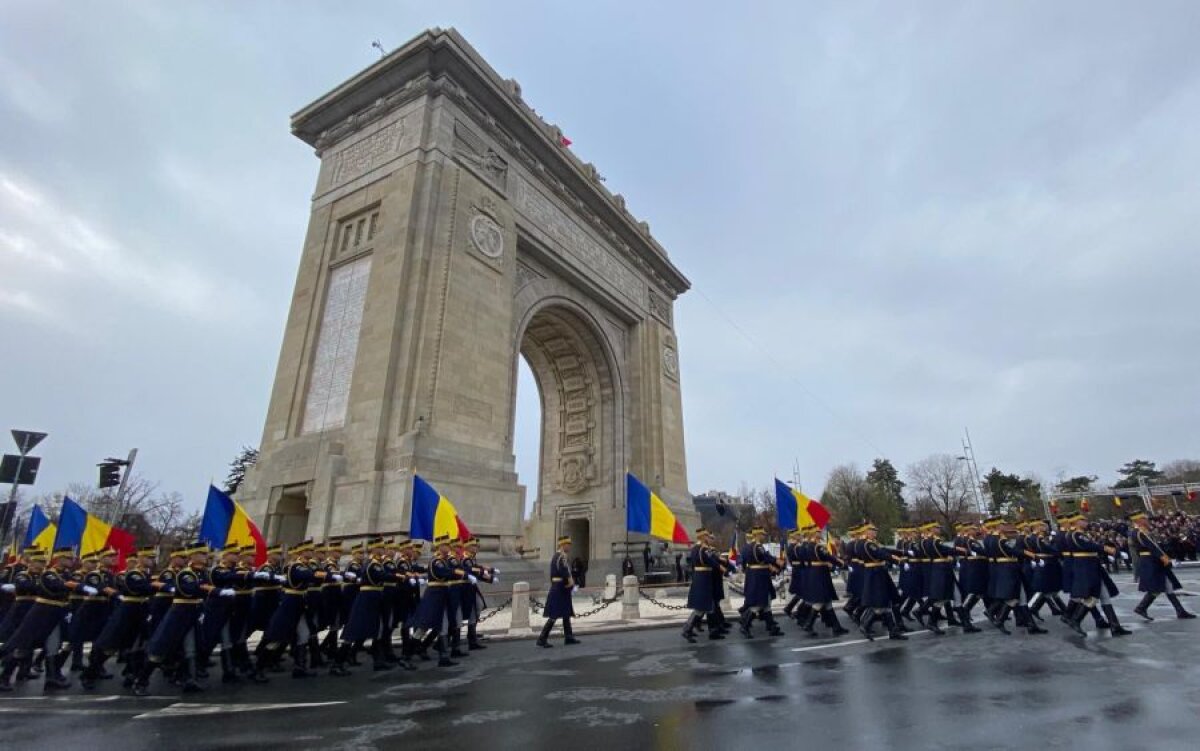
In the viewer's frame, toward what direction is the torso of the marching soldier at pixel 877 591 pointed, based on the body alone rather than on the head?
to the viewer's right

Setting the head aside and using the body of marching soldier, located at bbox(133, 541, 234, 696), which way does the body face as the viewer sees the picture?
to the viewer's right

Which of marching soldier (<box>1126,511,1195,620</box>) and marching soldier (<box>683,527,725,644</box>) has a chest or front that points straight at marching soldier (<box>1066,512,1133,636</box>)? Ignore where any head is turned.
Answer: marching soldier (<box>683,527,725,644</box>)

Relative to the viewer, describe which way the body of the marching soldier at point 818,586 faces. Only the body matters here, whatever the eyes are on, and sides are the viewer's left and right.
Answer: facing to the right of the viewer

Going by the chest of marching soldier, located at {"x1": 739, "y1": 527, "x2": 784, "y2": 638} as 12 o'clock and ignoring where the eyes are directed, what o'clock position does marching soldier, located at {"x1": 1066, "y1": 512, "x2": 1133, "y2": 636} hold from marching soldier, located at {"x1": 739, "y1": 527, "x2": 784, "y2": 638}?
marching soldier, located at {"x1": 1066, "y1": 512, "x2": 1133, "y2": 636} is roughly at 12 o'clock from marching soldier, located at {"x1": 739, "y1": 527, "x2": 784, "y2": 638}.

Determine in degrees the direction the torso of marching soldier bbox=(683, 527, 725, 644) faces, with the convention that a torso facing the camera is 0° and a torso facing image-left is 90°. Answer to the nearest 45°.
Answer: approximately 270°

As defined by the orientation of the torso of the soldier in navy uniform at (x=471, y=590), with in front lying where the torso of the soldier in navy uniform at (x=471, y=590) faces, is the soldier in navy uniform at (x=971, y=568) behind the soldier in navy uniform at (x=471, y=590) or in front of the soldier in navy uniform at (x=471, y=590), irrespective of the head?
in front

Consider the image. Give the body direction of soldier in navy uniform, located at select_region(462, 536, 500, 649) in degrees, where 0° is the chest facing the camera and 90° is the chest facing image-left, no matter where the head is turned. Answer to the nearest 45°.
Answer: approximately 270°

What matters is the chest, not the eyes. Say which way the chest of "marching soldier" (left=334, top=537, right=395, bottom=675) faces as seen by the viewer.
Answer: to the viewer's right

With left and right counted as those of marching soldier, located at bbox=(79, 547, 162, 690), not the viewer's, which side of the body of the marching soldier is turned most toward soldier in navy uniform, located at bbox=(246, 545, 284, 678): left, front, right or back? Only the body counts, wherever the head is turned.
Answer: front

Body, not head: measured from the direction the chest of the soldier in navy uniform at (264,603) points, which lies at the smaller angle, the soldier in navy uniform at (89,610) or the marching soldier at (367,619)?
the marching soldier

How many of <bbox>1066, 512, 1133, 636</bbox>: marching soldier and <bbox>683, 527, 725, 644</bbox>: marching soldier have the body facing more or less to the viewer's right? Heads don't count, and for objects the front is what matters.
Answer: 2

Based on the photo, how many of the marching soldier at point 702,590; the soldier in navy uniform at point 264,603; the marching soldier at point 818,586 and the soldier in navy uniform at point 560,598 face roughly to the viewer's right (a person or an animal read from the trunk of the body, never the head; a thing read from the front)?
4

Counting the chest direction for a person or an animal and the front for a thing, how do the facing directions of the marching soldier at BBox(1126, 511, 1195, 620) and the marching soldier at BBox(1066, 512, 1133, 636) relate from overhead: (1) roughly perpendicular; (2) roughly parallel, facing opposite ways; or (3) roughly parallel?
roughly parallel
